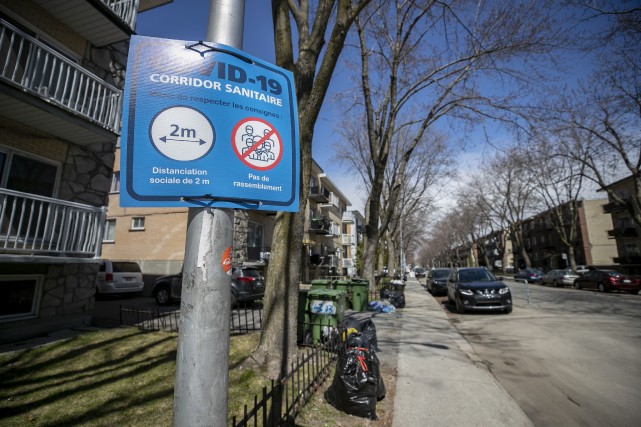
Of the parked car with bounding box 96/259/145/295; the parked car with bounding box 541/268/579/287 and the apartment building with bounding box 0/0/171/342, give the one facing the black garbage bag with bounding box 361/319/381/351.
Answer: the apartment building

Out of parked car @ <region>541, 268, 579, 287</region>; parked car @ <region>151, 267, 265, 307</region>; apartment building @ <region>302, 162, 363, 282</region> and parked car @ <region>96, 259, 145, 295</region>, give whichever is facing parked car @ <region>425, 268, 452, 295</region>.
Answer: the apartment building

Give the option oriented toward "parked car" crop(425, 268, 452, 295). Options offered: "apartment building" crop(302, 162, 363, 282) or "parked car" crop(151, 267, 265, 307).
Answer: the apartment building

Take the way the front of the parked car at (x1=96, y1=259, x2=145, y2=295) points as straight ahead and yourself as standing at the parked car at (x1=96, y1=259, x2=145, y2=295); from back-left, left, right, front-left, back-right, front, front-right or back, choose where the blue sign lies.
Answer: back-left

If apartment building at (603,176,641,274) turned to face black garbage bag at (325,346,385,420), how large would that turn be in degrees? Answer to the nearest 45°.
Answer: approximately 45° to its left

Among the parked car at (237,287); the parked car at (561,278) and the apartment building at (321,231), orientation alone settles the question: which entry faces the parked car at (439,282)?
the apartment building

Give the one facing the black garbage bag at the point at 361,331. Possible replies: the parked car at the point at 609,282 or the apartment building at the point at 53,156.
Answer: the apartment building

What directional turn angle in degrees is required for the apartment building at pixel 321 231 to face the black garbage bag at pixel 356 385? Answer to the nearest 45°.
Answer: approximately 45° to its right

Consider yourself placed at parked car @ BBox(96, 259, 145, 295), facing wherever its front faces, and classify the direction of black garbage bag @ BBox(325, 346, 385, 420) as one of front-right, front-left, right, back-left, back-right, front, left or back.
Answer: back-left

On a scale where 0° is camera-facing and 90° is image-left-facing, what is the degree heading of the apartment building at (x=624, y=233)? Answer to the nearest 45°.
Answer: approximately 45°
